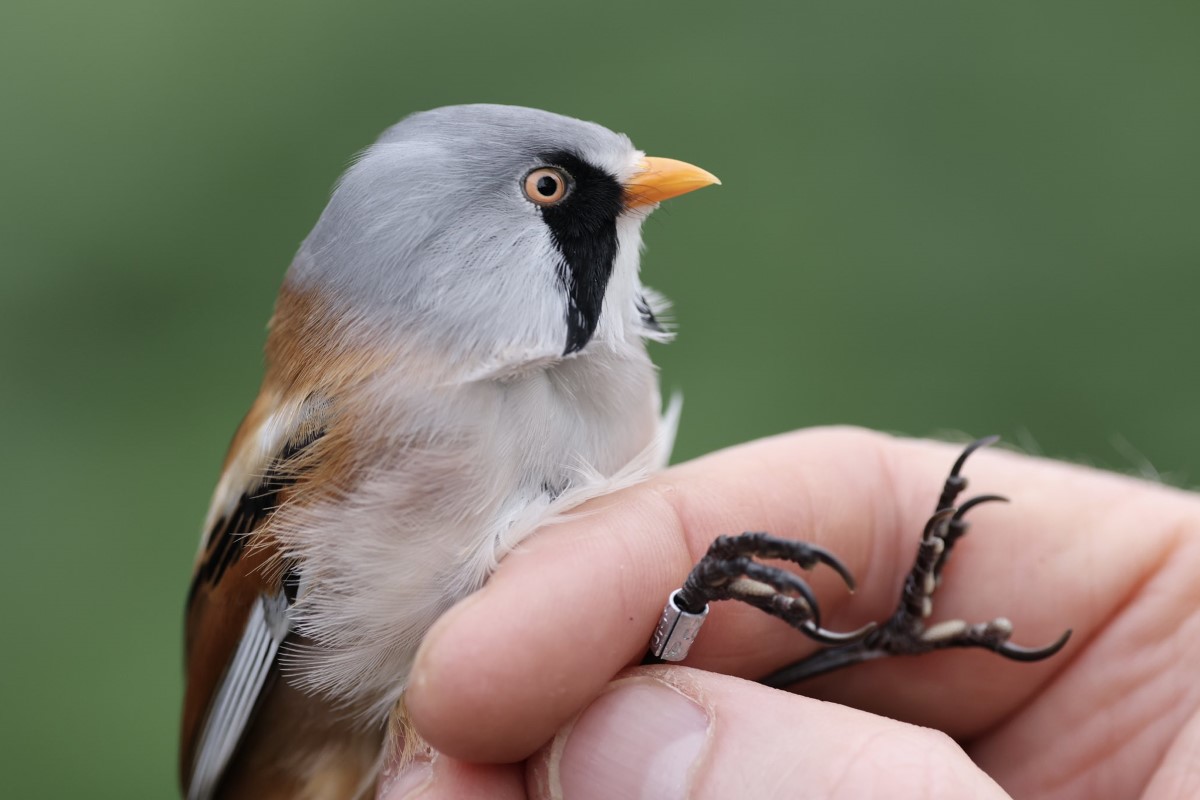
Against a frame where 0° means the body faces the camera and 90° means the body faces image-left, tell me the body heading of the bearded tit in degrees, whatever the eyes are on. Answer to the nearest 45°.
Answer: approximately 270°
